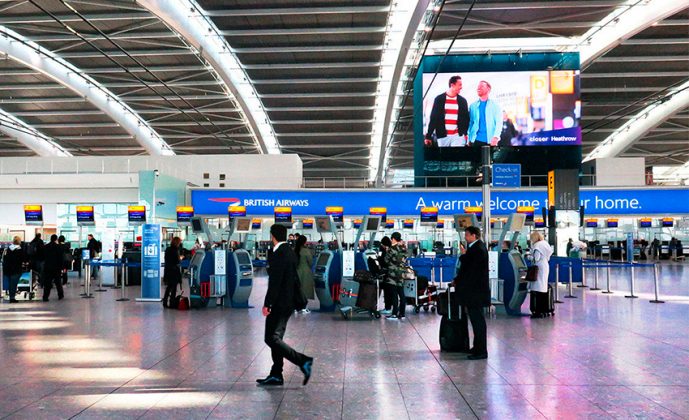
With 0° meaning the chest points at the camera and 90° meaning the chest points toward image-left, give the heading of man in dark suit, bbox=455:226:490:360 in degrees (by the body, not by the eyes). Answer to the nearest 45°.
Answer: approximately 90°

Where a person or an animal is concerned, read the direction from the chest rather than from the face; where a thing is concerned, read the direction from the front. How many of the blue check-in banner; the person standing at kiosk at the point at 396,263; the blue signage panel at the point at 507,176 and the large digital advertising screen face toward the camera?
3

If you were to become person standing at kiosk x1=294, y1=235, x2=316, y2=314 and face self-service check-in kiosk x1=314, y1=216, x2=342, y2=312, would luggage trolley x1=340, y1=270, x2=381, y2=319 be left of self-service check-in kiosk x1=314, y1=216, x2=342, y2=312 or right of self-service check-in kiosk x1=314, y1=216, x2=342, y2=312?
right

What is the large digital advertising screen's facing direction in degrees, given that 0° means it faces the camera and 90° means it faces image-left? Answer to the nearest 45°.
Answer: approximately 0°

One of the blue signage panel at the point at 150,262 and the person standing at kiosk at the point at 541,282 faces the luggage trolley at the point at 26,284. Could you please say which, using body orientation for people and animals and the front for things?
the person standing at kiosk

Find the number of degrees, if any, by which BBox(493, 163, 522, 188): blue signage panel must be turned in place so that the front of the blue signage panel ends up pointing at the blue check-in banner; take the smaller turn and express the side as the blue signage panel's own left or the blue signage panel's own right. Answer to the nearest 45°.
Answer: approximately 180°
